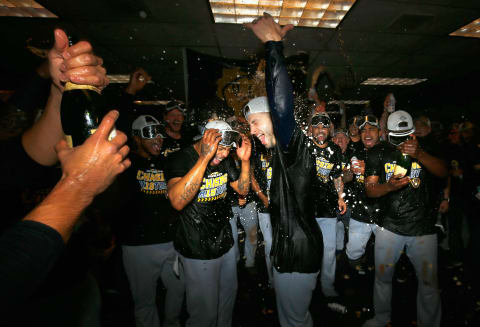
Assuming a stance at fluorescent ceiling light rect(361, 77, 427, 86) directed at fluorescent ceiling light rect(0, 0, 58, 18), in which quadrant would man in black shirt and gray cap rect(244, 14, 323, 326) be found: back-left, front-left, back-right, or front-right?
front-left

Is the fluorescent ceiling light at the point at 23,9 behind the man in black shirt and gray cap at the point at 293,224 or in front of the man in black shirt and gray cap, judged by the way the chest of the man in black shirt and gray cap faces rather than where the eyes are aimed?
in front

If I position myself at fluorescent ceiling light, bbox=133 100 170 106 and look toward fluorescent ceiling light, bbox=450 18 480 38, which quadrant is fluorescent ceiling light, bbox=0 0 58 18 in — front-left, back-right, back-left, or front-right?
front-right

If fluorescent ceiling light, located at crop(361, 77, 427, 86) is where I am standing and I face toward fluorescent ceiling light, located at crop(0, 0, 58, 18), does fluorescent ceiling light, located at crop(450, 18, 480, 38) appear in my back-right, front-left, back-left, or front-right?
front-left
